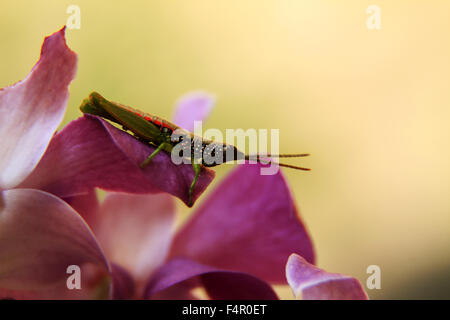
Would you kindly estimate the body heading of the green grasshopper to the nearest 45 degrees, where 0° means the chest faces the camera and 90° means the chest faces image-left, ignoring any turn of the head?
approximately 270°
